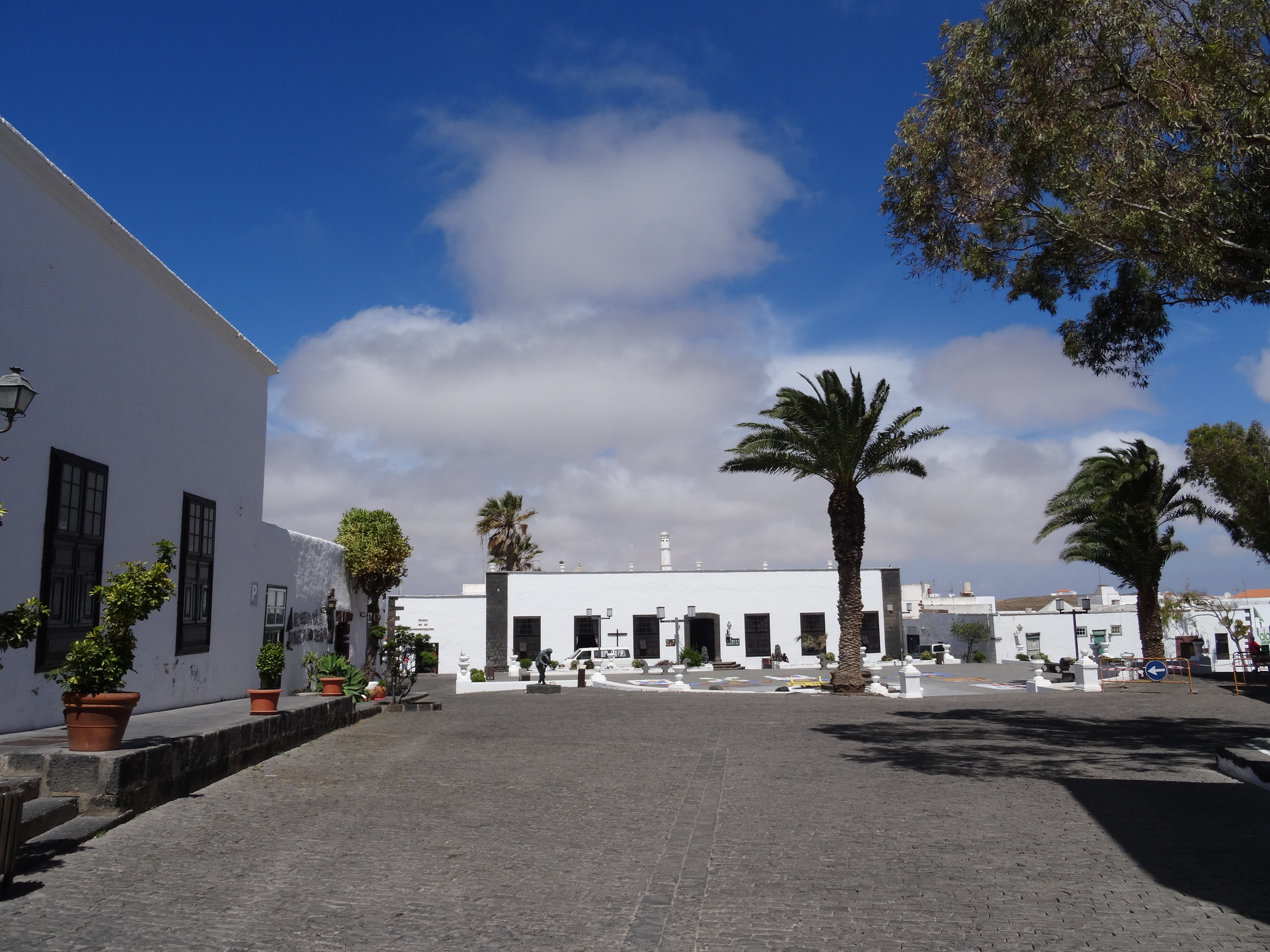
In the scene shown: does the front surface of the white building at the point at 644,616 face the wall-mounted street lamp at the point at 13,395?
yes

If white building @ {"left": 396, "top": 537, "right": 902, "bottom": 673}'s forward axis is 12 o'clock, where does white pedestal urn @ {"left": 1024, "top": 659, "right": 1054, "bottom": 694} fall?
The white pedestal urn is roughly at 11 o'clock from the white building.

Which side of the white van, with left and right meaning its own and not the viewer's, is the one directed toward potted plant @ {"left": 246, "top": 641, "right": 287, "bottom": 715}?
left

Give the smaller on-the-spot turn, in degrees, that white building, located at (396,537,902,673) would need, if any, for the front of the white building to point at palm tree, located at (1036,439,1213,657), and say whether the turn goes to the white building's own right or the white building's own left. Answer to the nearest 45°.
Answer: approximately 45° to the white building's own left

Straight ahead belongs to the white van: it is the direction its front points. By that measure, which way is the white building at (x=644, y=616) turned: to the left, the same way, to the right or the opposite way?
to the left

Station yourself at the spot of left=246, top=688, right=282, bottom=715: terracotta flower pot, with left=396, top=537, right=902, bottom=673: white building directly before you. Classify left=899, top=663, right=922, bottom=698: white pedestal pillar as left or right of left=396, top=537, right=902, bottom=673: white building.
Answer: right

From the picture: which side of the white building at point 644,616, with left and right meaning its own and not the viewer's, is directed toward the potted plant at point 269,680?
front

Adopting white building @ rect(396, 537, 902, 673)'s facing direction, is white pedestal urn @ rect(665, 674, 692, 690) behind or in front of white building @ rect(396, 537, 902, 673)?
in front

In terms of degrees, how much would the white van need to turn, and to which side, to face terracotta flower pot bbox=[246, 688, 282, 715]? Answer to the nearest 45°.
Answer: approximately 90° to its left

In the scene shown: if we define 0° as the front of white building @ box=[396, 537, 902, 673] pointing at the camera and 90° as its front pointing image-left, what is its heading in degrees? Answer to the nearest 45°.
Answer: approximately 0°

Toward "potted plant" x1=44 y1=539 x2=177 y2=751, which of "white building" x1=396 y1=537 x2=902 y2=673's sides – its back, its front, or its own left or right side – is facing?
front

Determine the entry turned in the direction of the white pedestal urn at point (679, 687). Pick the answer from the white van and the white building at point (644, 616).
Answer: the white building

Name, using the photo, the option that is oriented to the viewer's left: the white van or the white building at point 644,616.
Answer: the white van

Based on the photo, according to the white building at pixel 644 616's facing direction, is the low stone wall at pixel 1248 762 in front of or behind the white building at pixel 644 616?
in front

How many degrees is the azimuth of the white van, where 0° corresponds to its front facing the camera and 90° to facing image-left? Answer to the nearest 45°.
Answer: approximately 90°

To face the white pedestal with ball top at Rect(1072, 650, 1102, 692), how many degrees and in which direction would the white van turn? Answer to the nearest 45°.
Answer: approximately 135° to its left

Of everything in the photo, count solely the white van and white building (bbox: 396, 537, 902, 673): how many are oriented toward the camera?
1

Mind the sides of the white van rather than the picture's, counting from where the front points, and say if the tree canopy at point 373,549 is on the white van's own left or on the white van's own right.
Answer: on the white van's own left
